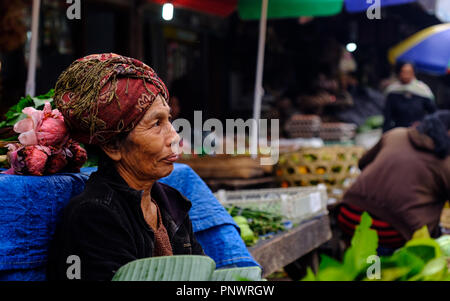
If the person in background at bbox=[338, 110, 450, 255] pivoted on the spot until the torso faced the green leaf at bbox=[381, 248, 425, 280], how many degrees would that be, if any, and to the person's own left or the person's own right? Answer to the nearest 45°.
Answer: approximately 135° to the person's own right

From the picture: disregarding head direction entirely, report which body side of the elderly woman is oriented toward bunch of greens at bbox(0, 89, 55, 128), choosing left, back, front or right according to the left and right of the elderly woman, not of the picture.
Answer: back

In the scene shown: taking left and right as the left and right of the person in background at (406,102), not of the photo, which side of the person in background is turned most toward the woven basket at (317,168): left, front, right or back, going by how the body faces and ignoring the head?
front

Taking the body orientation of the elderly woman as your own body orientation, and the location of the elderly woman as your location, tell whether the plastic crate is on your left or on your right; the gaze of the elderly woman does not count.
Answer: on your left

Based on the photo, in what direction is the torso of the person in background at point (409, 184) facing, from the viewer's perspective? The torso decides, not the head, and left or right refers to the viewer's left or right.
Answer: facing away from the viewer and to the right of the viewer

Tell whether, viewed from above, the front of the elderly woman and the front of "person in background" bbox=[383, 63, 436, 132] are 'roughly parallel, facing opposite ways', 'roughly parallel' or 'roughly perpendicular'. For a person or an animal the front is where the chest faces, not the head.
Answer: roughly perpendicular

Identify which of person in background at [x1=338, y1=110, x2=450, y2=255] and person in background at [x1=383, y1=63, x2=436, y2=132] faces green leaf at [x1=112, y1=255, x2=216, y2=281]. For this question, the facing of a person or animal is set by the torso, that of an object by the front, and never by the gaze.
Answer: person in background at [x1=383, y1=63, x2=436, y2=132]

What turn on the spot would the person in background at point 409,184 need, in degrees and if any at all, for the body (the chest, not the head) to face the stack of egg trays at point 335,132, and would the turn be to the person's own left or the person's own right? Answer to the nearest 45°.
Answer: approximately 45° to the person's own left

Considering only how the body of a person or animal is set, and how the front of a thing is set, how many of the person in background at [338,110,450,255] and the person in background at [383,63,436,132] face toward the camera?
1

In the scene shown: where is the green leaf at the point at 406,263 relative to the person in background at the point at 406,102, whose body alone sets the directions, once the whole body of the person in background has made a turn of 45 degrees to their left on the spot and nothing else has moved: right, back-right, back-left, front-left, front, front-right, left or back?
front-right

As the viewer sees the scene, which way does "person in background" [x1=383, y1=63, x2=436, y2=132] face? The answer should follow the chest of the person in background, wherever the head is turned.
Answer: toward the camera

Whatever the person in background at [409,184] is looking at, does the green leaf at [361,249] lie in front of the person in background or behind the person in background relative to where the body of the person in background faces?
behind

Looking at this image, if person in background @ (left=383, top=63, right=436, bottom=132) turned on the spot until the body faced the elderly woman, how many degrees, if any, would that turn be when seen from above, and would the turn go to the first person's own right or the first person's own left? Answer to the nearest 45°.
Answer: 0° — they already face them

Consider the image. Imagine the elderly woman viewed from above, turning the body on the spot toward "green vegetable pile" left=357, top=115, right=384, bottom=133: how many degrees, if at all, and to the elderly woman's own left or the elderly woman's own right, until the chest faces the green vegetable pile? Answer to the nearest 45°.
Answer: approximately 90° to the elderly woman's own left

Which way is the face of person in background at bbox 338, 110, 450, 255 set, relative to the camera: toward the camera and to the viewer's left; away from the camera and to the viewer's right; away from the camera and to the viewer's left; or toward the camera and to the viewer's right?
away from the camera and to the viewer's right
